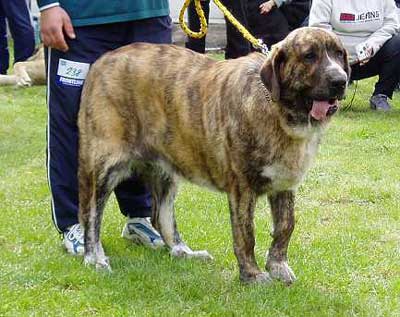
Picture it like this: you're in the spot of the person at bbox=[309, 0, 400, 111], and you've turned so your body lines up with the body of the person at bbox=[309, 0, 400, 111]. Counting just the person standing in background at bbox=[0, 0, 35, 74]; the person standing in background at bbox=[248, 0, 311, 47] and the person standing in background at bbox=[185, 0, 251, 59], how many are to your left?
0

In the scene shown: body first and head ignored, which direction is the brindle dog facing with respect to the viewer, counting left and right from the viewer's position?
facing the viewer and to the right of the viewer

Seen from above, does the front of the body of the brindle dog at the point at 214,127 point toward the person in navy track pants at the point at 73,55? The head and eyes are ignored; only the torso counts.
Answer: no

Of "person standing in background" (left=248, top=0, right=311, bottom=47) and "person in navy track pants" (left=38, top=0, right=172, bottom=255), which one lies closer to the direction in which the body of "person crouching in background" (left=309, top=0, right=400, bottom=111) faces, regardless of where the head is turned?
the person in navy track pants

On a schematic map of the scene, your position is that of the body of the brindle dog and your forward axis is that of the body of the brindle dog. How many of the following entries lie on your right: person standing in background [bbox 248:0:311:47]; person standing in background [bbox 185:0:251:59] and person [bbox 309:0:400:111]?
0

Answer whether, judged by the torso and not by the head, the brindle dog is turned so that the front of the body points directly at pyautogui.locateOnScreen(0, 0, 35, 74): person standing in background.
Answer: no

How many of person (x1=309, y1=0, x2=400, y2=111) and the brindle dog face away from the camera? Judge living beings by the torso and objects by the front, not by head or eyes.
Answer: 0

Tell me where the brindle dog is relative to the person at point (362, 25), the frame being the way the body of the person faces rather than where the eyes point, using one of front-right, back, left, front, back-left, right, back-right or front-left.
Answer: front

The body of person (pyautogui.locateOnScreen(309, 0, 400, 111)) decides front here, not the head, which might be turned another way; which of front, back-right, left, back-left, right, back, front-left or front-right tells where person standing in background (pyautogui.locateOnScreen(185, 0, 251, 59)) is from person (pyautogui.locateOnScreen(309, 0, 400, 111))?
right

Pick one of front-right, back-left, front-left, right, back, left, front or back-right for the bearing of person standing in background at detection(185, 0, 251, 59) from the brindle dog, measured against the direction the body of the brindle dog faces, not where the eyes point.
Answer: back-left

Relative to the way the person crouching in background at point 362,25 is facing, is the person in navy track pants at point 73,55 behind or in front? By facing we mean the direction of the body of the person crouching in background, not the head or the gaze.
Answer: in front

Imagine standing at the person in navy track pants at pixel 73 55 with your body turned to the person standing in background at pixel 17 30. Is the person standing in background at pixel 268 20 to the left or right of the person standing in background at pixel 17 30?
right

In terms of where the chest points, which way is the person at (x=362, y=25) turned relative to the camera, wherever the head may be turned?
toward the camera

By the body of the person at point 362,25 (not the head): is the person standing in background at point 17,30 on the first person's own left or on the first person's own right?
on the first person's own right

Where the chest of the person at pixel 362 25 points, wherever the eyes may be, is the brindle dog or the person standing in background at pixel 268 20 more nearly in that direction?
the brindle dog
